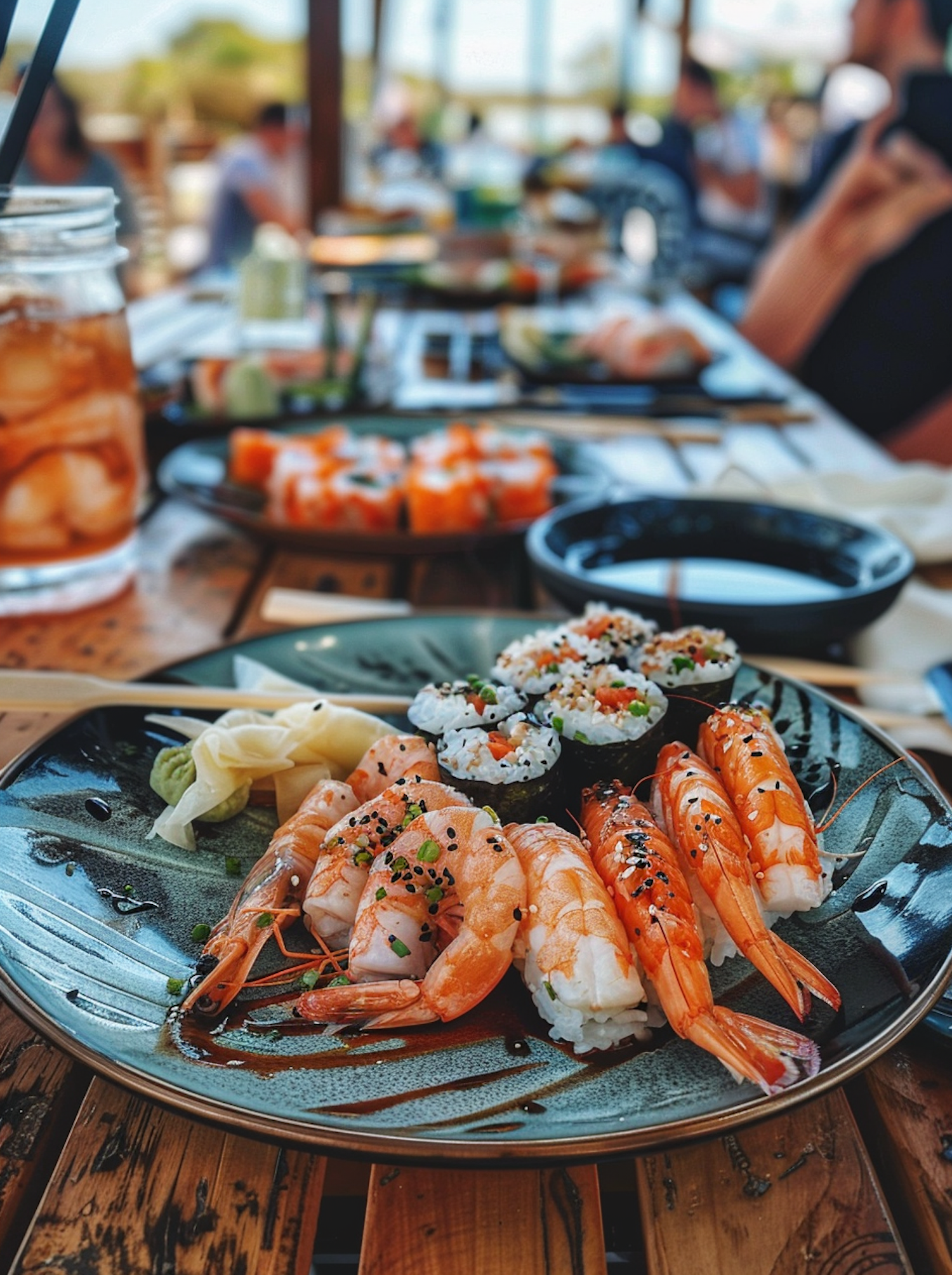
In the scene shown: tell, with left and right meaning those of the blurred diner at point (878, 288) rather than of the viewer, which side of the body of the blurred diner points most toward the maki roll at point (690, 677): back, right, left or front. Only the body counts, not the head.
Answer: left

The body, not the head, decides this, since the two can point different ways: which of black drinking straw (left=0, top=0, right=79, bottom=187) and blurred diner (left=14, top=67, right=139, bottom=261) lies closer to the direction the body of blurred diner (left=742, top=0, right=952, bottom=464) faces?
the blurred diner

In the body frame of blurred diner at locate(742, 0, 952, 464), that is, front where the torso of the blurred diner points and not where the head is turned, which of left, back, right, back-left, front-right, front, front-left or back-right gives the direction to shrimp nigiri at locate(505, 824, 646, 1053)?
left

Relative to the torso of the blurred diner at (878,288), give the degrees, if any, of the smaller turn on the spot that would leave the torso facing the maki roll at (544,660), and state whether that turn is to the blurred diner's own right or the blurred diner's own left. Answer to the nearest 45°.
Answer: approximately 90° to the blurred diner's own left

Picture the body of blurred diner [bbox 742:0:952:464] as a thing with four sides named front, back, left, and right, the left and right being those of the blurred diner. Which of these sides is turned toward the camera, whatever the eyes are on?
left

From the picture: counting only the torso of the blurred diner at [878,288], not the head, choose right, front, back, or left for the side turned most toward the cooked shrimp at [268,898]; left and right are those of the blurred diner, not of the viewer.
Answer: left

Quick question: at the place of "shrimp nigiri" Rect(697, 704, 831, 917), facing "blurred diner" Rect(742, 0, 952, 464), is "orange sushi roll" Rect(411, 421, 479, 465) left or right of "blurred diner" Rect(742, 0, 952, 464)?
left

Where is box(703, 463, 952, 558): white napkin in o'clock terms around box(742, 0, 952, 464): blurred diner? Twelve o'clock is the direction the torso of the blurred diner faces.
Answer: The white napkin is roughly at 9 o'clock from the blurred diner.

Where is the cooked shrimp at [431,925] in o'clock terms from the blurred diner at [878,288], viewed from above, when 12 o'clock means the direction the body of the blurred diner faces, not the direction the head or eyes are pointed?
The cooked shrimp is roughly at 9 o'clock from the blurred diner.

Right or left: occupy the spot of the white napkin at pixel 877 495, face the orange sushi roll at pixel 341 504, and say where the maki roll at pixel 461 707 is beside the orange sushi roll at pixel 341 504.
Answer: left

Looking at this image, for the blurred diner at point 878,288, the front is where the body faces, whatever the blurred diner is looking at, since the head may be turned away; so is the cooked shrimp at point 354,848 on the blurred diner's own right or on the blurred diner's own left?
on the blurred diner's own left
